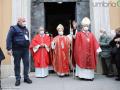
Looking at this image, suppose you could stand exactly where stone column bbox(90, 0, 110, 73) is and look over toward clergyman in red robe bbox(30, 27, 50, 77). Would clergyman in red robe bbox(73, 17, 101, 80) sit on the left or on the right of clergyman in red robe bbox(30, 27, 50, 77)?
left

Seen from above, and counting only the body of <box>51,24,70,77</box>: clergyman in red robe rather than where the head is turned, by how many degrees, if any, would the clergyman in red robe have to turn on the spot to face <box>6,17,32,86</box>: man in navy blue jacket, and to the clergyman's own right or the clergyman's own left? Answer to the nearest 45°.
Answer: approximately 45° to the clergyman's own right

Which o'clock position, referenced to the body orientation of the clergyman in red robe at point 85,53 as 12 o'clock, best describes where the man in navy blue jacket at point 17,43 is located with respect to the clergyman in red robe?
The man in navy blue jacket is roughly at 2 o'clock from the clergyman in red robe.

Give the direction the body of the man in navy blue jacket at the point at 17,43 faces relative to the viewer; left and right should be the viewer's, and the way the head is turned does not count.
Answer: facing the viewer and to the right of the viewer

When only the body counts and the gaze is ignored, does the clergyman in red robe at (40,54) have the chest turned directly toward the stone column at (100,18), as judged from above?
no

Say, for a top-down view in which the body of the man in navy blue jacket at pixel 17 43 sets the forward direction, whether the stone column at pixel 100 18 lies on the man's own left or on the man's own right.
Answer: on the man's own left

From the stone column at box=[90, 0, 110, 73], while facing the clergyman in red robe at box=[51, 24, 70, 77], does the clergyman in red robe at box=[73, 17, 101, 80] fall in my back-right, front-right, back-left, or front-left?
front-left

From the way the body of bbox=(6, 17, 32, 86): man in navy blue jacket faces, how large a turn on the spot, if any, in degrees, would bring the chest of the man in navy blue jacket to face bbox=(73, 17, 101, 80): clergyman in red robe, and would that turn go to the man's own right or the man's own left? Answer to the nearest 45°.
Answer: approximately 45° to the man's own left

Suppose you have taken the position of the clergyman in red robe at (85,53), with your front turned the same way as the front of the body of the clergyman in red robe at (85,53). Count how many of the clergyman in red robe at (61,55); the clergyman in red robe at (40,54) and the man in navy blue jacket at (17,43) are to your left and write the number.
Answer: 0

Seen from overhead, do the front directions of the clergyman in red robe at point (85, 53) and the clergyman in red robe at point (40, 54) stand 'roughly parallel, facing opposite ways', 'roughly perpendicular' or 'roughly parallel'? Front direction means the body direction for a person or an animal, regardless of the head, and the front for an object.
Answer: roughly parallel

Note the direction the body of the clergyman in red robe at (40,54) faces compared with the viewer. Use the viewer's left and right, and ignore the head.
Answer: facing the viewer

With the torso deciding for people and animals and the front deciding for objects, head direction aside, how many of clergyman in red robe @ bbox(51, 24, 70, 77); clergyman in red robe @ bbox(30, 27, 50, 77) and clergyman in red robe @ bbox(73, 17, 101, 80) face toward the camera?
3

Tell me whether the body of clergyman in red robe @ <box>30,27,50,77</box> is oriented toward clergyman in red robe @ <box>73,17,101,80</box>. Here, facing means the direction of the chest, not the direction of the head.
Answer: no
